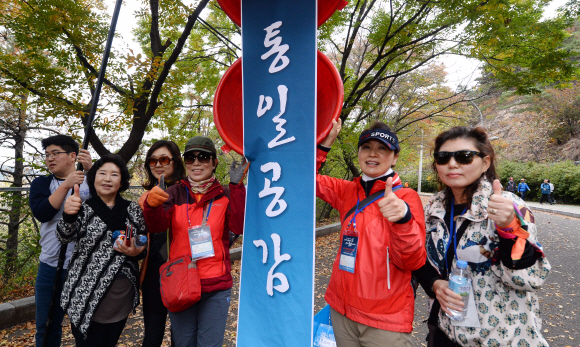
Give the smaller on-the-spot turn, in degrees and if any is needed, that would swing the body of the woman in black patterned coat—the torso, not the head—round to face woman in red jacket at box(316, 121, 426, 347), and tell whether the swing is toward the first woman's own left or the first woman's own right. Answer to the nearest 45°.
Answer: approximately 45° to the first woman's own left

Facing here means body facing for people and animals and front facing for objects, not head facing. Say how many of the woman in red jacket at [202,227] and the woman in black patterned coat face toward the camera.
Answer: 2

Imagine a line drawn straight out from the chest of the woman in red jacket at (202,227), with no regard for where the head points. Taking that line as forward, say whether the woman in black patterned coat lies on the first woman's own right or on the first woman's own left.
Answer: on the first woman's own right

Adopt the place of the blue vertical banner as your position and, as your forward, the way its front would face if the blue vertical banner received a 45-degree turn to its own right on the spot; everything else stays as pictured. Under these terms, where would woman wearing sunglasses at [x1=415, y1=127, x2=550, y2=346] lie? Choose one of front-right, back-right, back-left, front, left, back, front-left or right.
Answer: back-left
